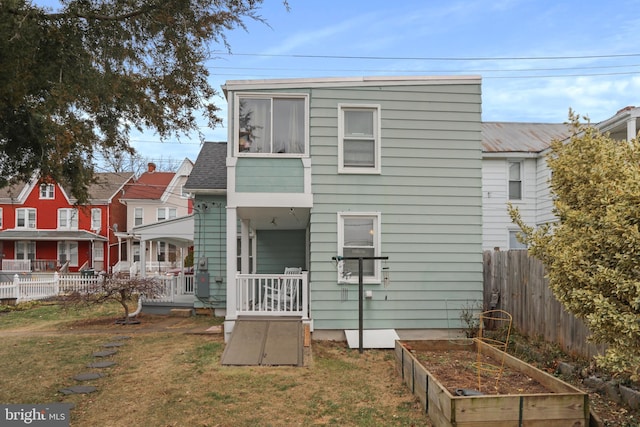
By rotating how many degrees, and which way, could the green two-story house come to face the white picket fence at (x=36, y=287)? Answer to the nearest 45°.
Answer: approximately 45° to its left

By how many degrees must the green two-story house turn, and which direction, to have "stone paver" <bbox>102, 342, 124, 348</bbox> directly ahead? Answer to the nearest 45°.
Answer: approximately 90° to its left

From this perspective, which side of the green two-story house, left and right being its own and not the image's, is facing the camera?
back

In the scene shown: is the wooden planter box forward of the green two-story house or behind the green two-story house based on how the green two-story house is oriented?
behind
